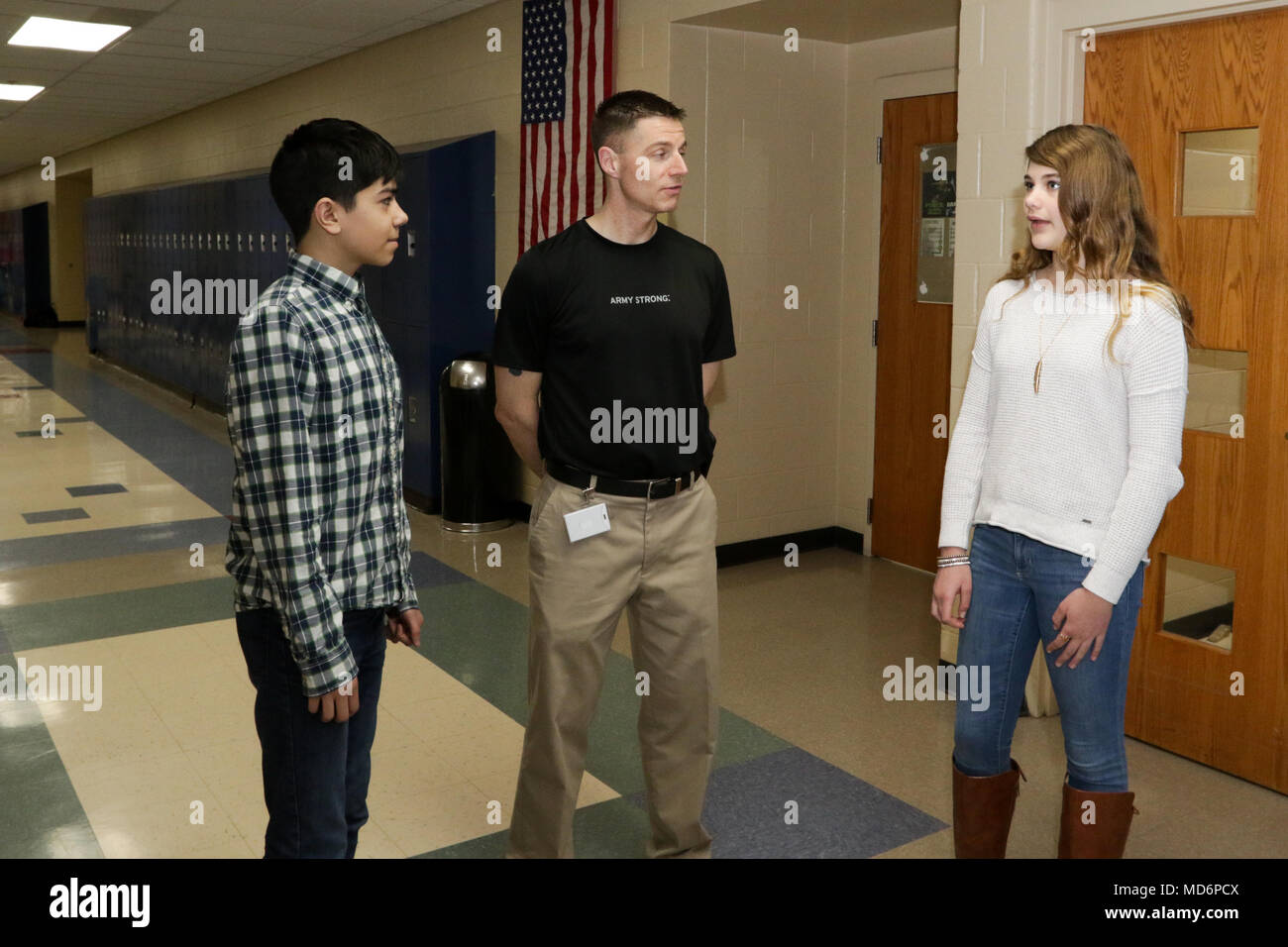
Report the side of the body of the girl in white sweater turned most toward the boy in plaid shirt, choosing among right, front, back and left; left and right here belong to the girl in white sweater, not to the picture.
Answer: front

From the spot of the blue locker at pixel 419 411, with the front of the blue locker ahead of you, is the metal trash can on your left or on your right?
on your left

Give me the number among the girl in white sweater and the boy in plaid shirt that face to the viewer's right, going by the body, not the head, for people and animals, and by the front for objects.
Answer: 1

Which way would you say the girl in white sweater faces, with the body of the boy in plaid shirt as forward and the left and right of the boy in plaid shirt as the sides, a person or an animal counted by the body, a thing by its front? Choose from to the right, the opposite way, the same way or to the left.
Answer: the opposite way

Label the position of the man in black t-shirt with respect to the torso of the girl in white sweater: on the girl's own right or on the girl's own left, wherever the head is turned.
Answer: on the girl's own right

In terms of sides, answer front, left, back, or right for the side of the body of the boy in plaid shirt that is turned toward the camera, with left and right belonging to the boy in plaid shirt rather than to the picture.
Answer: right

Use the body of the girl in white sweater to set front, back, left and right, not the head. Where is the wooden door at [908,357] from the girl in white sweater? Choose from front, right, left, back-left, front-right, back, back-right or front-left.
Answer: back-right

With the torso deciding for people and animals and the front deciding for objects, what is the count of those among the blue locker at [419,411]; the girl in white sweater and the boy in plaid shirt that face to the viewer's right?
1

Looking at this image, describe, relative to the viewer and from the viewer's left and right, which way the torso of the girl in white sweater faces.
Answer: facing the viewer and to the left of the viewer

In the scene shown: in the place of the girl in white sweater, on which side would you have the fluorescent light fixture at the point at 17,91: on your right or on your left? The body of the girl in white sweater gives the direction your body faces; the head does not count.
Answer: on your right
